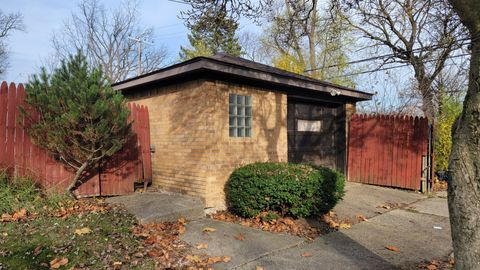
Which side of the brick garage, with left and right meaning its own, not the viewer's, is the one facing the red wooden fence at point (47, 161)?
right

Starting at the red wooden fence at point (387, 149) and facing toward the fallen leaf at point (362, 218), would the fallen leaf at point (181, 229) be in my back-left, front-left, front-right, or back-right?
front-right

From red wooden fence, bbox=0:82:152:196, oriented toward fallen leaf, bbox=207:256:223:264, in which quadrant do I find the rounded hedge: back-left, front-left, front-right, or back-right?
front-left

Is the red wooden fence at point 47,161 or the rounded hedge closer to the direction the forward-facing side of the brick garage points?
the rounded hedge

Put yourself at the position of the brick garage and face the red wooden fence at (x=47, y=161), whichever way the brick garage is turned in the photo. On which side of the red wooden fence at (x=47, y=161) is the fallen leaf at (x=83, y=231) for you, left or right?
left

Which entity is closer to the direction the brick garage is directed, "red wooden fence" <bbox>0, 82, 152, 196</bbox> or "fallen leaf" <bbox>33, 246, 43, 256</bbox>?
the fallen leaf

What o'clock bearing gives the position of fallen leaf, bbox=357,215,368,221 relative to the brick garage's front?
The fallen leaf is roughly at 11 o'clock from the brick garage.

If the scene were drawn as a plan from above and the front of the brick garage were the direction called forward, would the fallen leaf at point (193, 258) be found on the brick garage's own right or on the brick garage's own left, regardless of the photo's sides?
on the brick garage's own right

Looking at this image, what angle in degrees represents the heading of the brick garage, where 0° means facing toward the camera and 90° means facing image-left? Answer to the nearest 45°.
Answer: approximately 315°

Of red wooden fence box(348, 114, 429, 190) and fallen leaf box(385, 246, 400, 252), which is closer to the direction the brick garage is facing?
the fallen leaf

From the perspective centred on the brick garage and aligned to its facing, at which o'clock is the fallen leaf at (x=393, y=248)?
The fallen leaf is roughly at 12 o'clock from the brick garage.

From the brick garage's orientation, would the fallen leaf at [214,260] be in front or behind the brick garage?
in front

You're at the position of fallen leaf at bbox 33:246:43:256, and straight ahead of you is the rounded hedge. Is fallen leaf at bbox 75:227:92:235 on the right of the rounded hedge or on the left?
left

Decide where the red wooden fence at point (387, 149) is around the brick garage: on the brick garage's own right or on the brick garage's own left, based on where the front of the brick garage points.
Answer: on the brick garage's own left

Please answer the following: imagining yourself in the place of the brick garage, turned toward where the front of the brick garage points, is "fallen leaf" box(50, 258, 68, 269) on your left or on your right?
on your right
